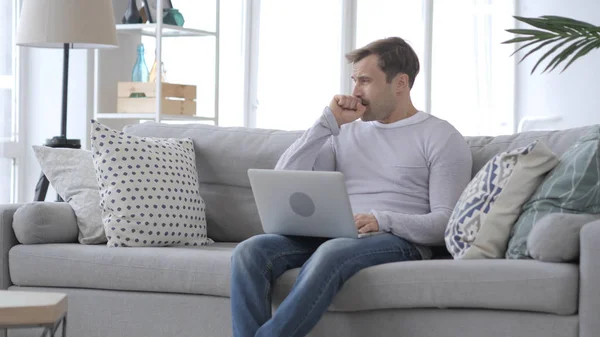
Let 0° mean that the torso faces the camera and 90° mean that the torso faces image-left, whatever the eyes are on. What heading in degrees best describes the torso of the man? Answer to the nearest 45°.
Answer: approximately 45°

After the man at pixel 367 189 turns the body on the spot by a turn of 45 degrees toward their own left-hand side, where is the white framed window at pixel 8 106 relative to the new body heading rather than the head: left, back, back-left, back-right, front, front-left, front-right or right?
back-right

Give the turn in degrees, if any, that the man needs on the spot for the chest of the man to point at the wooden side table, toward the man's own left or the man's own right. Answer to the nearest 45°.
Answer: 0° — they already face it

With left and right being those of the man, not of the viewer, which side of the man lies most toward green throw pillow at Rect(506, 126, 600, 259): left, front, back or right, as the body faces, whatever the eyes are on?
left

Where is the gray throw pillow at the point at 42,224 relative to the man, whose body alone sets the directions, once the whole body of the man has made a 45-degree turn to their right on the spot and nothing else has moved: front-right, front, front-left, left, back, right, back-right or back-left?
front

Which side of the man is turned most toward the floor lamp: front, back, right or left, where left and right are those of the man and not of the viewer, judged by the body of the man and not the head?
right

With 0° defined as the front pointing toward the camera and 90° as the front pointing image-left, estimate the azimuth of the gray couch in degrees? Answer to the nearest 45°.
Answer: approximately 0°

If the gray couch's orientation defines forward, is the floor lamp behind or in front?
behind
